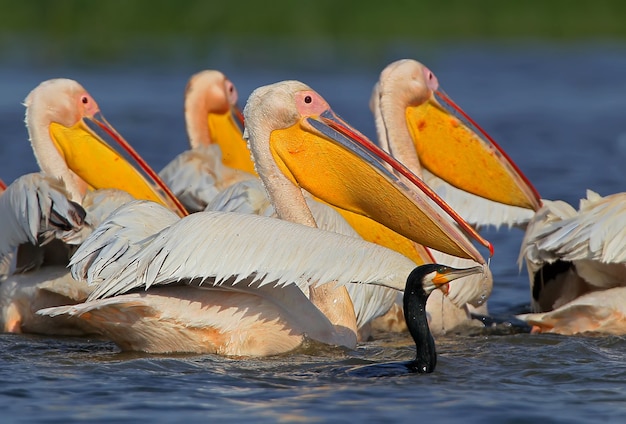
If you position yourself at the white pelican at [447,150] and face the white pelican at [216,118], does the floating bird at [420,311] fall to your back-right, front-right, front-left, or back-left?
back-left

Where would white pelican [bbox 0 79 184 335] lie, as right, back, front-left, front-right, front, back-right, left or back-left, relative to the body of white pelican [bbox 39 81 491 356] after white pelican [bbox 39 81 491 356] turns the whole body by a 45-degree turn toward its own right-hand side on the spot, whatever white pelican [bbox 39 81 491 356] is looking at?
back

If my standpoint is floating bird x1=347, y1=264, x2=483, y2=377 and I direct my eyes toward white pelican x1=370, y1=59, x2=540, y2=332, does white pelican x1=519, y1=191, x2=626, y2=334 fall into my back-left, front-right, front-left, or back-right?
front-right

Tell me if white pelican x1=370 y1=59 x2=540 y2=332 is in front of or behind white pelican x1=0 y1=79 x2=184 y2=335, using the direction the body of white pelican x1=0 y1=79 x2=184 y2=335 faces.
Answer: in front

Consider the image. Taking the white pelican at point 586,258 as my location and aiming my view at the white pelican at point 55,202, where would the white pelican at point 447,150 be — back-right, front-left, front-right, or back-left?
front-right

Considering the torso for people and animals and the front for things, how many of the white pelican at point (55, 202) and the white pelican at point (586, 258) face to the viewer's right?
2

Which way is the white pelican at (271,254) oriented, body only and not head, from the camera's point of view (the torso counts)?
to the viewer's right

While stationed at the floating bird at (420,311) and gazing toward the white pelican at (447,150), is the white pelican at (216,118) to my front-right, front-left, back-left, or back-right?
front-left

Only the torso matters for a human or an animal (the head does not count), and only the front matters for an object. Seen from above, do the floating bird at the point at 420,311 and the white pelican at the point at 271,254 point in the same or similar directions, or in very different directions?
same or similar directions

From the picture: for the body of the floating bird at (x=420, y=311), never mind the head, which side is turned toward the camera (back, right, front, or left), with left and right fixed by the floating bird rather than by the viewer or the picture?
right

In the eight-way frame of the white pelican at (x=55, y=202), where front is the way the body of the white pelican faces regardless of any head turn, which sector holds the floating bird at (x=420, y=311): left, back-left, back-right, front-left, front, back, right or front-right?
front-right

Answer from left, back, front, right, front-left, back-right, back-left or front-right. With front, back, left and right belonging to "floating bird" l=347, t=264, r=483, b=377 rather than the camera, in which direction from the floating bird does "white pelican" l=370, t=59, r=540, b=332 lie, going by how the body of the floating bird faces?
left

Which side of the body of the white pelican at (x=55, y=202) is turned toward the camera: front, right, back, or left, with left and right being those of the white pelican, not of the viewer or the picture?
right

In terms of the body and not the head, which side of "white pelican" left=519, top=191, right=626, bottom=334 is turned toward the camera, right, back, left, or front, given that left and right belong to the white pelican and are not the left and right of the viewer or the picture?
right
